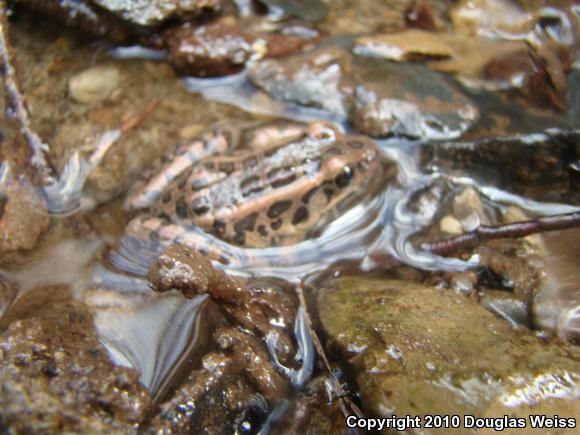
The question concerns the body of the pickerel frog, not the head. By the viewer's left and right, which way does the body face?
facing away from the viewer and to the right of the viewer

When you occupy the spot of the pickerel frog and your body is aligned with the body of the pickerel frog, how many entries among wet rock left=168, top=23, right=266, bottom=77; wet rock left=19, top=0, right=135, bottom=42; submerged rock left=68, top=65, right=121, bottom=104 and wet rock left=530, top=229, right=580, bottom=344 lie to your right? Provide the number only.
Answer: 1

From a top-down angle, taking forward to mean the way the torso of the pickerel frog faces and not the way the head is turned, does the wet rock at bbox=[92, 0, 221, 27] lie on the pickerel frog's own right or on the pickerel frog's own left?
on the pickerel frog's own left

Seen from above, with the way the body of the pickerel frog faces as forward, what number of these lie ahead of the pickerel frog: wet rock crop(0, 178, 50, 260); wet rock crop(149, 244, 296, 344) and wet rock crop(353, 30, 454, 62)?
1

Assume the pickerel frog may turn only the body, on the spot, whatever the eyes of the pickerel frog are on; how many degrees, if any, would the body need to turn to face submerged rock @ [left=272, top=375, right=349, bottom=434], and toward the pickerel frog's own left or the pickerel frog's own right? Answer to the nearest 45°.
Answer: approximately 135° to the pickerel frog's own right

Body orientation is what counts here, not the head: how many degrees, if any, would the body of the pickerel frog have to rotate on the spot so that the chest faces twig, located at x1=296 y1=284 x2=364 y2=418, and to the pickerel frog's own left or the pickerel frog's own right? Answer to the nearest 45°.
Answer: approximately 135° to the pickerel frog's own right

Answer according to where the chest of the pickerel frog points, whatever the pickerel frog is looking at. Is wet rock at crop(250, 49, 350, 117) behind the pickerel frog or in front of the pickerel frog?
in front

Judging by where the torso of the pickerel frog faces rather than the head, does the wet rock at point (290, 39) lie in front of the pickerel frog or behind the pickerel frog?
in front

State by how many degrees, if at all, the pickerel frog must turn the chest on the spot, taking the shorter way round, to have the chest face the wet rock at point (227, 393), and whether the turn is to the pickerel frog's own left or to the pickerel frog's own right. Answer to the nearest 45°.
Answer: approximately 135° to the pickerel frog's own right

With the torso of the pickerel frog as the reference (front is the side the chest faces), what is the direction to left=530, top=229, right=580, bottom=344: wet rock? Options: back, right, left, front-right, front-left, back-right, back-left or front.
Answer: right
